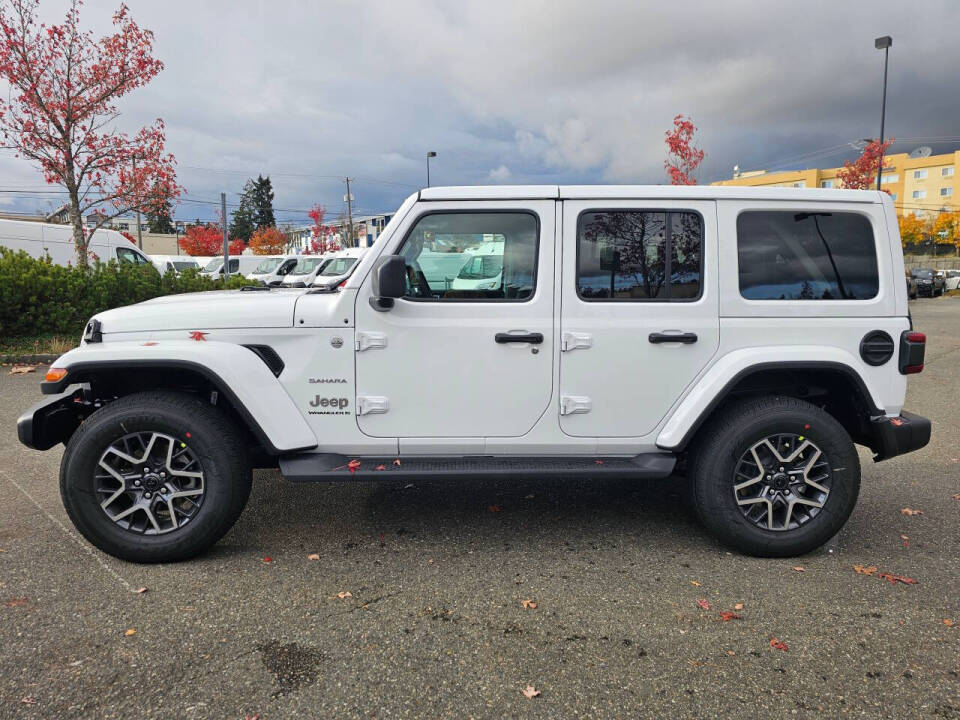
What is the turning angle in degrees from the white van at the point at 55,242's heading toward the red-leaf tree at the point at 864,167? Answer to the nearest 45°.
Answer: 0° — it already faces it

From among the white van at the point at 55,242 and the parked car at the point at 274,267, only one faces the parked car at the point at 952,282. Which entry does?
the white van

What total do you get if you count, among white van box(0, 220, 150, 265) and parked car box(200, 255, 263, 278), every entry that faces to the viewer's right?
1

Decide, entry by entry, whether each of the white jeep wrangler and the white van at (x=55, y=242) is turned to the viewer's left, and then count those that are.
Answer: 1

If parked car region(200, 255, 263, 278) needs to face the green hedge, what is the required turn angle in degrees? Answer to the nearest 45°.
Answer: approximately 45° to its left

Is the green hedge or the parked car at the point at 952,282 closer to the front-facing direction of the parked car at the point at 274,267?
the green hedge

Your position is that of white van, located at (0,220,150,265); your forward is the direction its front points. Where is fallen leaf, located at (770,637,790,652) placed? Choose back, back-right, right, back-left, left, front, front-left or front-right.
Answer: right

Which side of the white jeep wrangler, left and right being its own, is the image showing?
left

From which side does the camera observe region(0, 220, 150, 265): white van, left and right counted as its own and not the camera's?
right

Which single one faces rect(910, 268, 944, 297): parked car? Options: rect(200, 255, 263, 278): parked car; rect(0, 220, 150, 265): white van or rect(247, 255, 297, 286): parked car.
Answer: the white van

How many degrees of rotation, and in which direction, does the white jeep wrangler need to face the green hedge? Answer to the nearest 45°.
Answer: approximately 45° to its right
